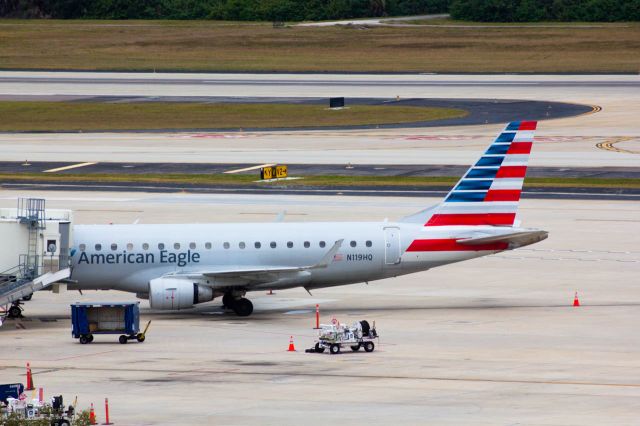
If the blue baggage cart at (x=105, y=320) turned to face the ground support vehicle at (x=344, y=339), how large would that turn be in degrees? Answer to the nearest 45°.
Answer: approximately 45° to its right

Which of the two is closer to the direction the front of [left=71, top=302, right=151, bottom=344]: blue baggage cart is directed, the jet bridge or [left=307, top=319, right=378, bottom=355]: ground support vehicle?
the ground support vehicle

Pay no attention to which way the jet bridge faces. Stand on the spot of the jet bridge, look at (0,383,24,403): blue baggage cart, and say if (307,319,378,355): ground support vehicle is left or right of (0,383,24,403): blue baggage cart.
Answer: left

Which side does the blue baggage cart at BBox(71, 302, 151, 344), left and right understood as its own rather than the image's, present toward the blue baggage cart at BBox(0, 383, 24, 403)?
right

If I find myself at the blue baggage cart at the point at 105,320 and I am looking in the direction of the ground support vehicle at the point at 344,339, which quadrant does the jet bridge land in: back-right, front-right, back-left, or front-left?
back-left

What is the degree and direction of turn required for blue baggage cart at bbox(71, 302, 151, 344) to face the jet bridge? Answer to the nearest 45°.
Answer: approximately 135° to its left

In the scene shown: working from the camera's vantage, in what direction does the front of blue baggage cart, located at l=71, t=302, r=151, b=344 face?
facing to the right of the viewer
